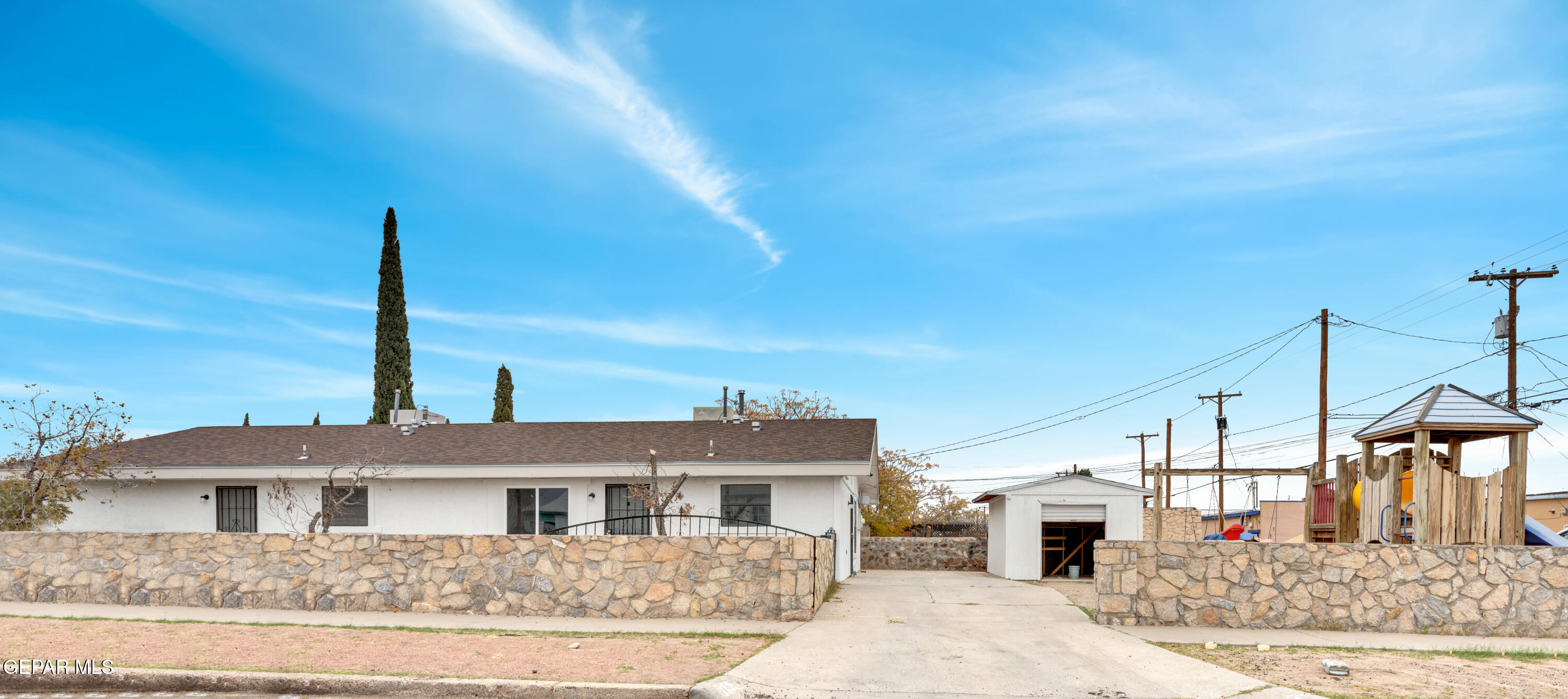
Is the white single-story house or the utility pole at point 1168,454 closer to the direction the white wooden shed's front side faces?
the white single-story house

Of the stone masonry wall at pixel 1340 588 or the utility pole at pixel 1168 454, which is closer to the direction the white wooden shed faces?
the stone masonry wall

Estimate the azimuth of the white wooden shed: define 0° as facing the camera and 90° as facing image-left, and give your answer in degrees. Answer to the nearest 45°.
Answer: approximately 0°

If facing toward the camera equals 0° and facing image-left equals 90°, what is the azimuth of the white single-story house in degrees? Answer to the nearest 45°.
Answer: approximately 0°

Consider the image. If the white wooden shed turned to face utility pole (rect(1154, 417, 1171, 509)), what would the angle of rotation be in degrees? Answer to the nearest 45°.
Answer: approximately 180°

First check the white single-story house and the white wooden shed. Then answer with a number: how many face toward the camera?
2
